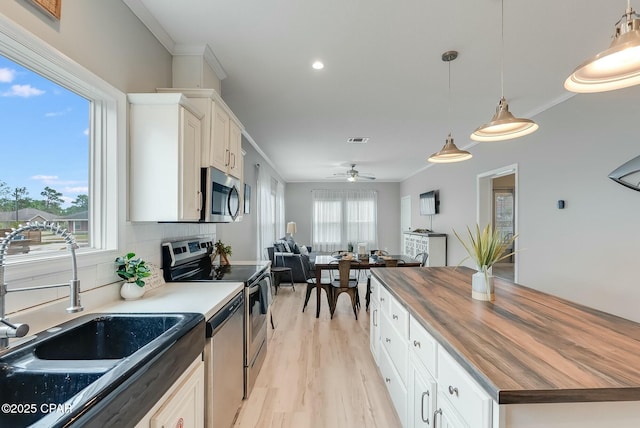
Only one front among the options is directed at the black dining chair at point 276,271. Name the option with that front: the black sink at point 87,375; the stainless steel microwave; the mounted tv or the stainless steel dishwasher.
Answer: the mounted tv

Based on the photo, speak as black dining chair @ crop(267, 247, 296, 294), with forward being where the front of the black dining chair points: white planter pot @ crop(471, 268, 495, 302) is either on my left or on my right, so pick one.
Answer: on my right

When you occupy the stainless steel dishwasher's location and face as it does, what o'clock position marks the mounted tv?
The mounted tv is roughly at 9 o'clock from the stainless steel dishwasher.

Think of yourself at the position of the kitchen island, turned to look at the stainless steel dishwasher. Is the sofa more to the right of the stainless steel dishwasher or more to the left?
right

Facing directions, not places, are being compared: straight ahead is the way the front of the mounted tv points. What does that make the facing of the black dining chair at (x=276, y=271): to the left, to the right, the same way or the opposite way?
the opposite way

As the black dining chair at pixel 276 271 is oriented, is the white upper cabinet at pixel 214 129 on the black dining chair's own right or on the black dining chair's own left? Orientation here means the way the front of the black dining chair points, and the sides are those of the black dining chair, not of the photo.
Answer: on the black dining chair's own right

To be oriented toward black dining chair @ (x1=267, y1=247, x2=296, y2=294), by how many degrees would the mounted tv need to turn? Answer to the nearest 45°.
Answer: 0° — it already faces it

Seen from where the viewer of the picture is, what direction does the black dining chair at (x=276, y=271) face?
facing to the right of the viewer

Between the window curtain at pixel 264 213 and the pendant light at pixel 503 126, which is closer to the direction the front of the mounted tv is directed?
the window curtain

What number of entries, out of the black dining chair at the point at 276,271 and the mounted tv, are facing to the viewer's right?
1

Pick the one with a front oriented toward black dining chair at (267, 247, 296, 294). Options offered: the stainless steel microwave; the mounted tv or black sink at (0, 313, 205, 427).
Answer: the mounted tv

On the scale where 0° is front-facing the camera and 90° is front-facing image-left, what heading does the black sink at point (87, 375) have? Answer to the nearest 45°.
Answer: approximately 315°
